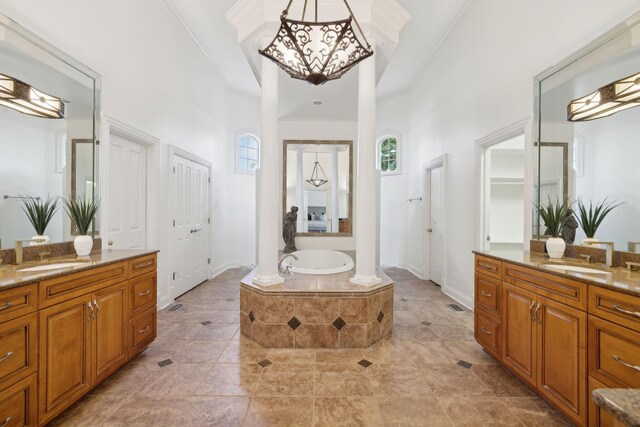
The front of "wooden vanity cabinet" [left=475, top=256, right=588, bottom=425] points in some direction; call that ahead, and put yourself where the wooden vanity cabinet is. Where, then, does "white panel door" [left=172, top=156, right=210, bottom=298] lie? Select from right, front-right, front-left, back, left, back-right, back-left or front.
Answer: front-right

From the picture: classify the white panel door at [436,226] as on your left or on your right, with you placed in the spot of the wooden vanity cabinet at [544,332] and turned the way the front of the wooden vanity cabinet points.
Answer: on your right

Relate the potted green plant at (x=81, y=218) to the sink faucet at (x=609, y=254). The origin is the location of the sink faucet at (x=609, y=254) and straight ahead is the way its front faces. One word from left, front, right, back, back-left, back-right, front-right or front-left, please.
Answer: front-left

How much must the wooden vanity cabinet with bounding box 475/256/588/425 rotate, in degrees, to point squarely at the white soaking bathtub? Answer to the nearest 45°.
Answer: approximately 90° to its right

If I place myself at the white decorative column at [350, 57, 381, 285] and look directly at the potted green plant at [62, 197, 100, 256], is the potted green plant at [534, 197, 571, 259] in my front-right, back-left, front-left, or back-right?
back-left

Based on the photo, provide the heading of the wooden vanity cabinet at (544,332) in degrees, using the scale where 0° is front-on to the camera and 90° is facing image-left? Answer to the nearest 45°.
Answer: approximately 45°

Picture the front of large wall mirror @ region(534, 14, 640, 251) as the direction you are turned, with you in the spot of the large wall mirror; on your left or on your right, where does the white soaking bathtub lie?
on your right

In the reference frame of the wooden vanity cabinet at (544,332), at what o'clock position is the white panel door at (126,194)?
The white panel door is roughly at 1 o'clock from the wooden vanity cabinet.

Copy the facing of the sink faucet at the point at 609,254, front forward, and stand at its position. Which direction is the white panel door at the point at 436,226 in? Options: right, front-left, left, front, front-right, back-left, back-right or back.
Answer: front-right

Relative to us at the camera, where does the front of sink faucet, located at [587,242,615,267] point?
facing to the left of the viewer
